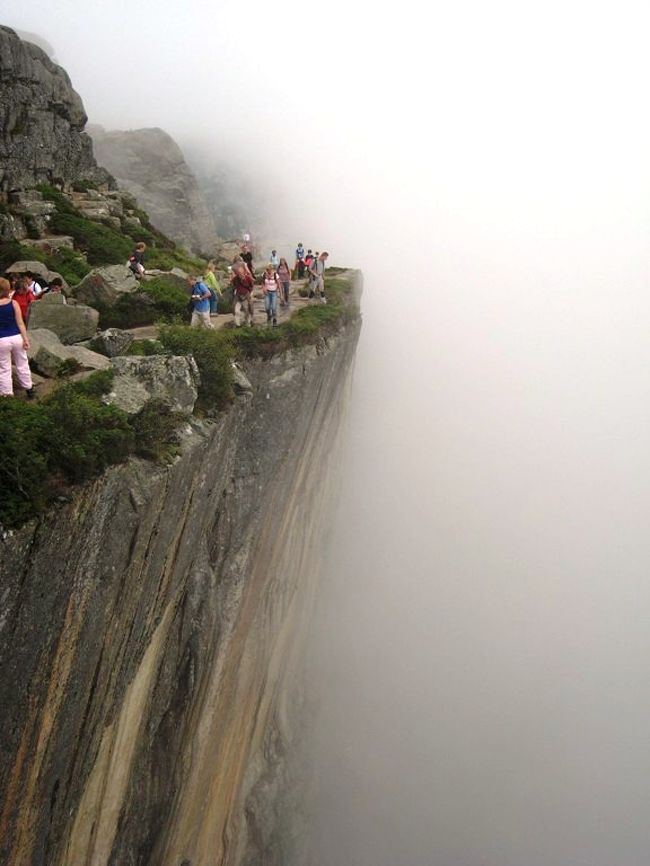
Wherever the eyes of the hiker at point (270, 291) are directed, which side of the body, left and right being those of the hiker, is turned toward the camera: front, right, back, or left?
front

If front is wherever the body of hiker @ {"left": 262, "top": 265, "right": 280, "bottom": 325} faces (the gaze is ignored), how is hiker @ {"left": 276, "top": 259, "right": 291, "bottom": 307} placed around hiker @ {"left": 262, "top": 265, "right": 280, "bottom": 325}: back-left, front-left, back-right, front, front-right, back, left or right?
back

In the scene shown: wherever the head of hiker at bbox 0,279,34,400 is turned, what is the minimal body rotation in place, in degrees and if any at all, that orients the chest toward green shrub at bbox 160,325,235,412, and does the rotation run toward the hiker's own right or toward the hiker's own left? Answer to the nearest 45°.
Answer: approximately 45° to the hiker's own right

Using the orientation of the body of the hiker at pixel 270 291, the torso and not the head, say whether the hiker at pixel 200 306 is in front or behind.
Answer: in front

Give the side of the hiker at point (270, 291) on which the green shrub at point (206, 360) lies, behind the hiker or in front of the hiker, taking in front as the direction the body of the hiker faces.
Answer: in front

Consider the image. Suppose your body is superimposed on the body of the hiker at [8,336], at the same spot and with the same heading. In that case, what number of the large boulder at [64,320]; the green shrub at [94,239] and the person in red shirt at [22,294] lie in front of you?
3

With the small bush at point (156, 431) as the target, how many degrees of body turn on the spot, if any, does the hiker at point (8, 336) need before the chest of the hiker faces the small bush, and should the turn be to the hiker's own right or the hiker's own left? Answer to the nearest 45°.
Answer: approximately 90° to the hiker's own right

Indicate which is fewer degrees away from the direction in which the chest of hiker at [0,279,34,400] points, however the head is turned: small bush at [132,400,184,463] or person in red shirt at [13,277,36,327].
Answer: the person in red shirt

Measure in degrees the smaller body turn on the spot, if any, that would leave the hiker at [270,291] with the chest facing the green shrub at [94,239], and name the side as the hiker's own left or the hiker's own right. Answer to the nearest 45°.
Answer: approximately 135° to the hiker's own right

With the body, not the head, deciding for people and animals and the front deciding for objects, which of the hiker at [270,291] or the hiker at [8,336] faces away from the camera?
the hiker at [8,336]

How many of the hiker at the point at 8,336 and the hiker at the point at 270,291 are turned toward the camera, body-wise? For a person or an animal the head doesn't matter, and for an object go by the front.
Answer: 1

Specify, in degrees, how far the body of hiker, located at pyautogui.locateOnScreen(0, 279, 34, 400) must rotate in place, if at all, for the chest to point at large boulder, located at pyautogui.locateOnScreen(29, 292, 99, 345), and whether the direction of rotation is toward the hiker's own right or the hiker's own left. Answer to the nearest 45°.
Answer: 0° — they already face it

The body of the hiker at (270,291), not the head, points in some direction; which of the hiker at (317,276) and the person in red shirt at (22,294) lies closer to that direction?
the person in red shirt

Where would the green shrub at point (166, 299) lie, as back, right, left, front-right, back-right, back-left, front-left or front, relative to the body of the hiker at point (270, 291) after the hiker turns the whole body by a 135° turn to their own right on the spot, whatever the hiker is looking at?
front-left

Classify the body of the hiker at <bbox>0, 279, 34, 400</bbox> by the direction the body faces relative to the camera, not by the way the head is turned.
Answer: away from the camera
